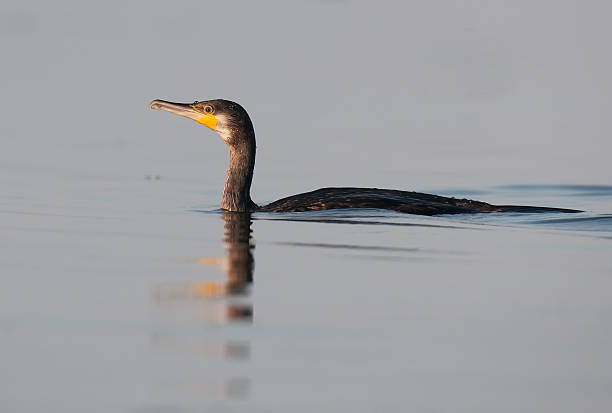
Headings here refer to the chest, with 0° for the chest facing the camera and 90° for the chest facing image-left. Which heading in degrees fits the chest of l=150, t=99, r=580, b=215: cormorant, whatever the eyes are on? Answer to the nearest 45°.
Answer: approximately 90°
